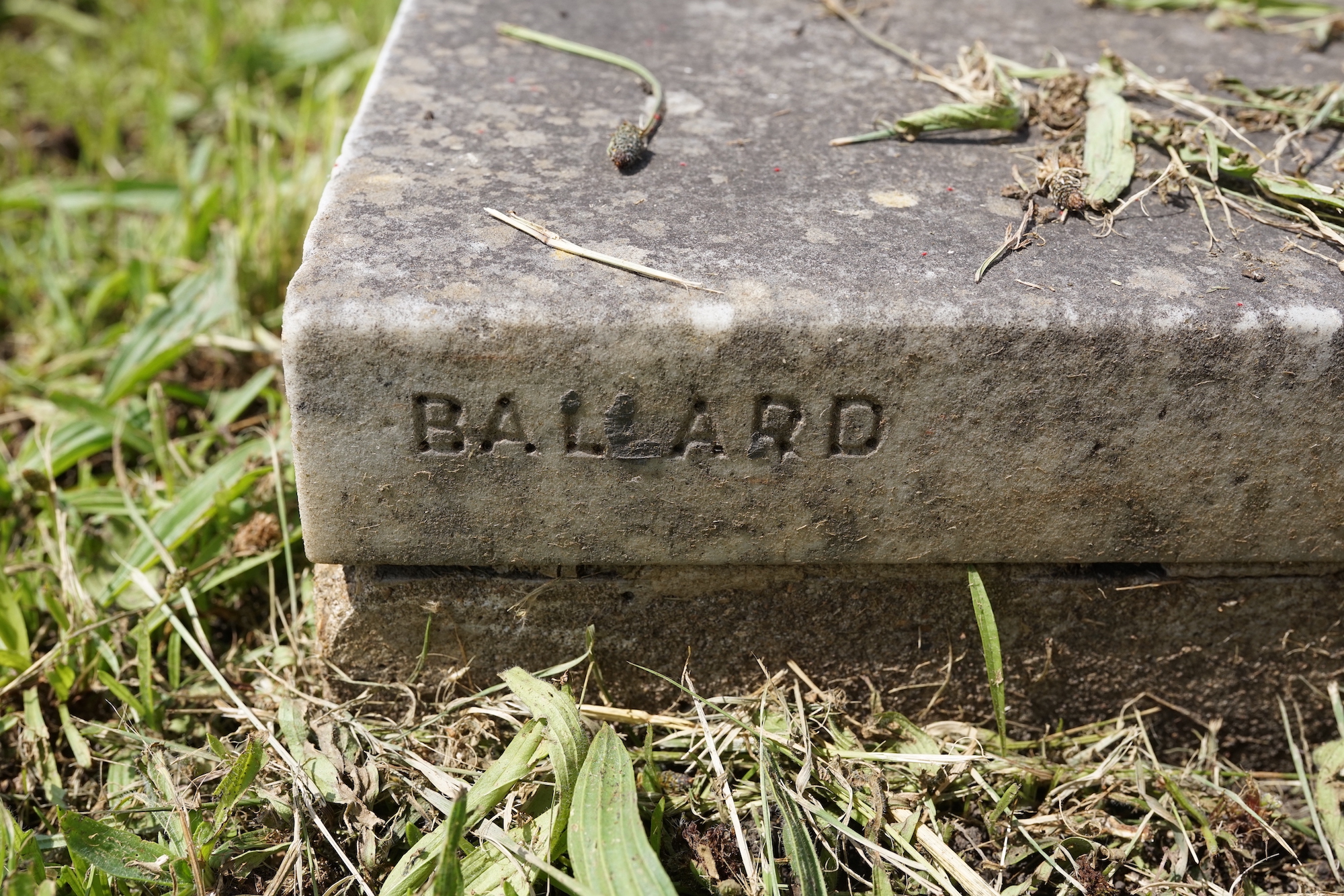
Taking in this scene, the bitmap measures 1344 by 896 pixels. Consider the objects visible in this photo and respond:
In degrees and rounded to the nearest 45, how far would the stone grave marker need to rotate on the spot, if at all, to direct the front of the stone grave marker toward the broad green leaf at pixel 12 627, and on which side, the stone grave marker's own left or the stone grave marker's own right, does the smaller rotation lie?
approximately 90° to the stone grave marker's own right

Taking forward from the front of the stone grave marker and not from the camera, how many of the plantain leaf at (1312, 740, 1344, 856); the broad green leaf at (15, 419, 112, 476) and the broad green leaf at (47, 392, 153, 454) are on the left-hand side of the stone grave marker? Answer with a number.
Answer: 1

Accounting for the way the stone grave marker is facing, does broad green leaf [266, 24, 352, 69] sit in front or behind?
behind

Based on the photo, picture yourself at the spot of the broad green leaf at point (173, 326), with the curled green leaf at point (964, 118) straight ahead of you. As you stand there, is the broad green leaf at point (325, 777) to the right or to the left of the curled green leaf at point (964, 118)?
right

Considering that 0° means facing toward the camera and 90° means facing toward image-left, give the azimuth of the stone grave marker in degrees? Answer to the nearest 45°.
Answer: approximately 0°
